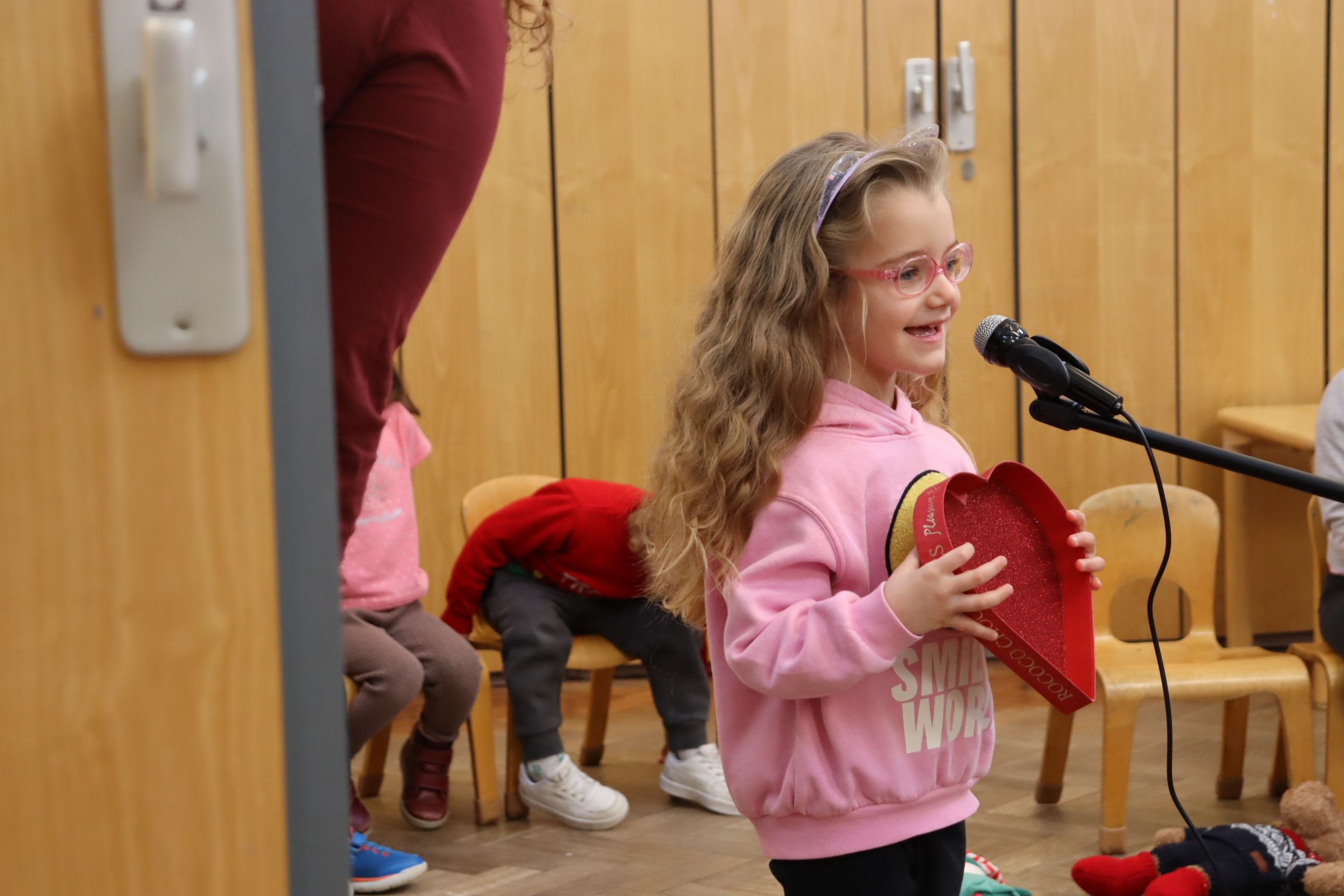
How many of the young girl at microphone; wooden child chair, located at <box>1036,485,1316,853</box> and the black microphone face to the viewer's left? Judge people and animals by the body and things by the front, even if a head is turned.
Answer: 1

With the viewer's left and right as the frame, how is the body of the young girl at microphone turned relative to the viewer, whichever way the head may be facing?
facing the viewer and to the right of the viewer

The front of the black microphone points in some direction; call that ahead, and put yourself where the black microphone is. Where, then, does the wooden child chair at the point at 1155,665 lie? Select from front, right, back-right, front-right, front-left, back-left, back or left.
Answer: right

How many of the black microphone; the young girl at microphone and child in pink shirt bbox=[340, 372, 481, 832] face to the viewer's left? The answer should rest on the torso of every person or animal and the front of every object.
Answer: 1

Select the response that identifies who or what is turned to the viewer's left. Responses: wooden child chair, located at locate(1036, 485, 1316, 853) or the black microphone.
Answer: the black microphone

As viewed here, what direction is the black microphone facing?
to the viewer's left

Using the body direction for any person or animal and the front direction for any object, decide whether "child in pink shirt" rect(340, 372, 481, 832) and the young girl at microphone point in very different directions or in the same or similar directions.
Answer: same or similar directions

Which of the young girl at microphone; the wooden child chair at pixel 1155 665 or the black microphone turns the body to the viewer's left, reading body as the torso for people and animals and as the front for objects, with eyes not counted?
the black microphone

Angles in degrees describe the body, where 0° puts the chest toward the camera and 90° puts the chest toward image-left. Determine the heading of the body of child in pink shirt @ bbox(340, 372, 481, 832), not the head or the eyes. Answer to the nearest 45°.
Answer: approximately 315°

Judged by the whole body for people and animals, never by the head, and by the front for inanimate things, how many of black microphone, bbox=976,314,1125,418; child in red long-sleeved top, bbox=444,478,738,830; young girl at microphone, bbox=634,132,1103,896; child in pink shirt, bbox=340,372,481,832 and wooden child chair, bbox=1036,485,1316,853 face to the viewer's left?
1

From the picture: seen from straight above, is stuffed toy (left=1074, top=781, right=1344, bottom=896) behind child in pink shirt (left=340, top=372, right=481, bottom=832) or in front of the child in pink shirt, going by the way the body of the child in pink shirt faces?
in front

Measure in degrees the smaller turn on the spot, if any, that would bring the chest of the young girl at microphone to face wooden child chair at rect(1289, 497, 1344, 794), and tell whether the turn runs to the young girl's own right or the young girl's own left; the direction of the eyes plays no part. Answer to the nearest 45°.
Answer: approximately 90° to the young girl's own left

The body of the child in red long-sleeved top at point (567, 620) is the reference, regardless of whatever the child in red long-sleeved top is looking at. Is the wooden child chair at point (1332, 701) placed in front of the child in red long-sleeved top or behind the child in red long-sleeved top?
in front
